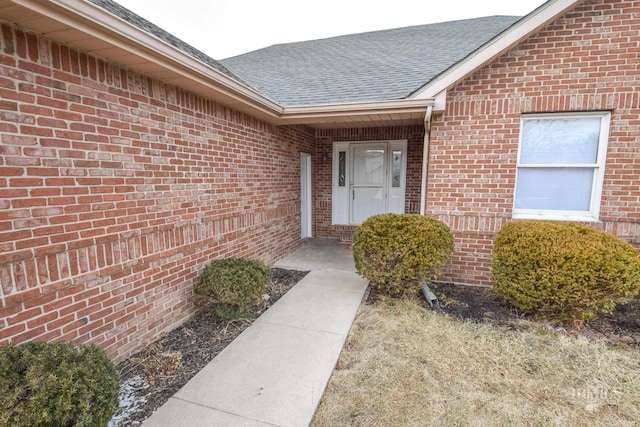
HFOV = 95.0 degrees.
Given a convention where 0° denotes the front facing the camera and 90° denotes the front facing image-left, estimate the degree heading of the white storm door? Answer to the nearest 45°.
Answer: approximately 0°

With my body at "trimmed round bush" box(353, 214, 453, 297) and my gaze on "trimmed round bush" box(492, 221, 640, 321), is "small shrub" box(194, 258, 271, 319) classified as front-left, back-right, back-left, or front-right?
back-right

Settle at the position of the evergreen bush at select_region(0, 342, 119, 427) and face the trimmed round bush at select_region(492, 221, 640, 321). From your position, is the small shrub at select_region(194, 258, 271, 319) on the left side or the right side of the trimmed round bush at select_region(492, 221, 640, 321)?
left

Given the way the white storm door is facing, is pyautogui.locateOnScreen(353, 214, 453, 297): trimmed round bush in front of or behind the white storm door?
in front

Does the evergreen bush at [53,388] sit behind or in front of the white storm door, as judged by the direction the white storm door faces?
in front

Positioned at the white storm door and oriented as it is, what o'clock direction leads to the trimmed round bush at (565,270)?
The trimmed round bush is roughly at 11 o'clock from the white storm door.

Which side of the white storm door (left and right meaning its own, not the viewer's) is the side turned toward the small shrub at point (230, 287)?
front
